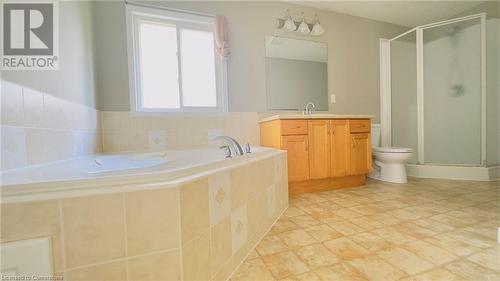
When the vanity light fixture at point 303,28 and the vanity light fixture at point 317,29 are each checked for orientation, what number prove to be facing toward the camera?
2

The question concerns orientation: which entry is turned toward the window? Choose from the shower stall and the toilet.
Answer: the shower stall

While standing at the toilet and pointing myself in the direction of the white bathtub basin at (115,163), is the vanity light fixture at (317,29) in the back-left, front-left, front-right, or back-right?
front-right

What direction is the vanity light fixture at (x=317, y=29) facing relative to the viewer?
toward the camera

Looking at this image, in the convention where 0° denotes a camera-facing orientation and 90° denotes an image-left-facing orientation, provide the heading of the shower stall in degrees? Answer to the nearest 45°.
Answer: approximately 45°

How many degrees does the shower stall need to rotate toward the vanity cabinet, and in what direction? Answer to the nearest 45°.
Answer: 0° — it already faces it

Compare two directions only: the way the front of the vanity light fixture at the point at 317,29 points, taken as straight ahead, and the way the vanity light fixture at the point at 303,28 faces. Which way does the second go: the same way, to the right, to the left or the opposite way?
the same way
